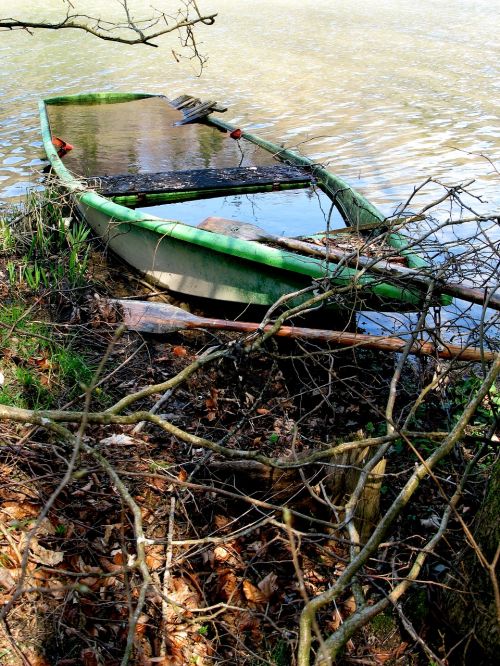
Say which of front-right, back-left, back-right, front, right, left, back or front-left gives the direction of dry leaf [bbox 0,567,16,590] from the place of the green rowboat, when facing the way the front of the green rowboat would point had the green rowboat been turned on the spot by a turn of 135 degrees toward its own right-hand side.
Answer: left

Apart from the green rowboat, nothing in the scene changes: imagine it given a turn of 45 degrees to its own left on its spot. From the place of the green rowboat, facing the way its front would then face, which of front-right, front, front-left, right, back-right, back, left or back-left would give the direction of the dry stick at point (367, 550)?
right

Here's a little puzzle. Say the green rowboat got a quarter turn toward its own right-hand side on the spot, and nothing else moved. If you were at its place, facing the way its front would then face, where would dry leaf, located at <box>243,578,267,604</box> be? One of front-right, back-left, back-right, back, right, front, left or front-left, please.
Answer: front-left

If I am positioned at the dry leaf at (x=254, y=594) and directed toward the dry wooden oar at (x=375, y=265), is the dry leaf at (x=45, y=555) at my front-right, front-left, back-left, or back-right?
back-left

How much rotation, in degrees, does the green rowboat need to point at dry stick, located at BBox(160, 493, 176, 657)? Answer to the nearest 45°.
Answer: approximately 45° to its right

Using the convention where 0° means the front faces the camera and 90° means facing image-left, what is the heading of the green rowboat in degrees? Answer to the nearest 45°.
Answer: approximately 315°

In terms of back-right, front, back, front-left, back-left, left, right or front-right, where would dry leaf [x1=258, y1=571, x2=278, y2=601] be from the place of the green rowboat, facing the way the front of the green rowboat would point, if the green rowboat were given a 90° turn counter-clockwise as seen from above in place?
back-right

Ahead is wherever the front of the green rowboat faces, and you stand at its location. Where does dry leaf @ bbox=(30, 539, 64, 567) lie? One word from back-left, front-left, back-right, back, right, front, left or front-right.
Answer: front-right
